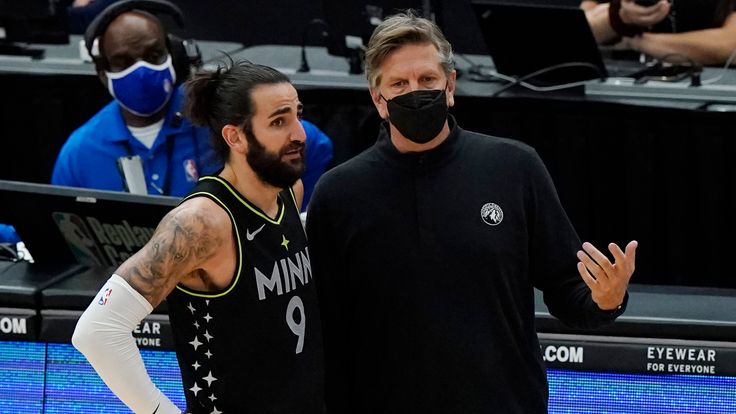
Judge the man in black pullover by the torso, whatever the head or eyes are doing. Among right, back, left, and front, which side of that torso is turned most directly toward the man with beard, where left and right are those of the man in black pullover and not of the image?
right

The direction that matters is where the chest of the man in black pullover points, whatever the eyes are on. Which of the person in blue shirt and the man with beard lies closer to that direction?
the man with beard

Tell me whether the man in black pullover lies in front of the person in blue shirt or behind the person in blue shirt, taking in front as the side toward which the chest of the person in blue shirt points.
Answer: in front

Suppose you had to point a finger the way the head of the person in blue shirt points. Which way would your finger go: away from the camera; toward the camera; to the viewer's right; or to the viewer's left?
toward the camera

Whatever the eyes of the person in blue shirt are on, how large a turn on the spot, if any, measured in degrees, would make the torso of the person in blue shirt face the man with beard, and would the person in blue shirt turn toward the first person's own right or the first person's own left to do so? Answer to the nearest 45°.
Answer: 0° — they already face them

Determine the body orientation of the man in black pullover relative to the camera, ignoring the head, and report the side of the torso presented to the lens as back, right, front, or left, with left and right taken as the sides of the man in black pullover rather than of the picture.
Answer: front

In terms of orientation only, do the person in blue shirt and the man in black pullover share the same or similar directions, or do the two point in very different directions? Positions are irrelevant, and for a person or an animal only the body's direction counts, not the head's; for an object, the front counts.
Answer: same or similar directions

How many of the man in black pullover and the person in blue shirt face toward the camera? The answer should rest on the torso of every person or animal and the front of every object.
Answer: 2

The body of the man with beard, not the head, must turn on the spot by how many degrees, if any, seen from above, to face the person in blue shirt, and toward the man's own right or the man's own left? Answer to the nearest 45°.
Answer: approximately 135° to the man's own left

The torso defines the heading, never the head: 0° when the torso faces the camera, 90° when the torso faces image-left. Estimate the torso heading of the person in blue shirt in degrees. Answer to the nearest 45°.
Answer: approximately 0°

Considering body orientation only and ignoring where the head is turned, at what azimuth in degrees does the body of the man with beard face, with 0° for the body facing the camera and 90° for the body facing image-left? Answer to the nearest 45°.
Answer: approximately 315°
